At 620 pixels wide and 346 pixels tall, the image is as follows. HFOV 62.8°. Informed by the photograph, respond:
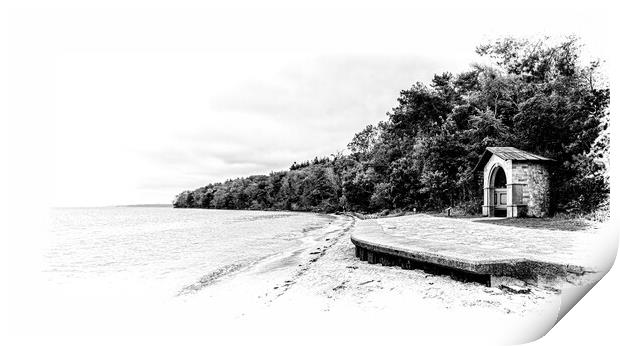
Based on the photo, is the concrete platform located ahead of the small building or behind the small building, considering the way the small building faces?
ahead

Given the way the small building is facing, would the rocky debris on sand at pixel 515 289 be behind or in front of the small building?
in front

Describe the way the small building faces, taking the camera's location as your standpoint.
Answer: facing the viewer and to the left of the viewer
